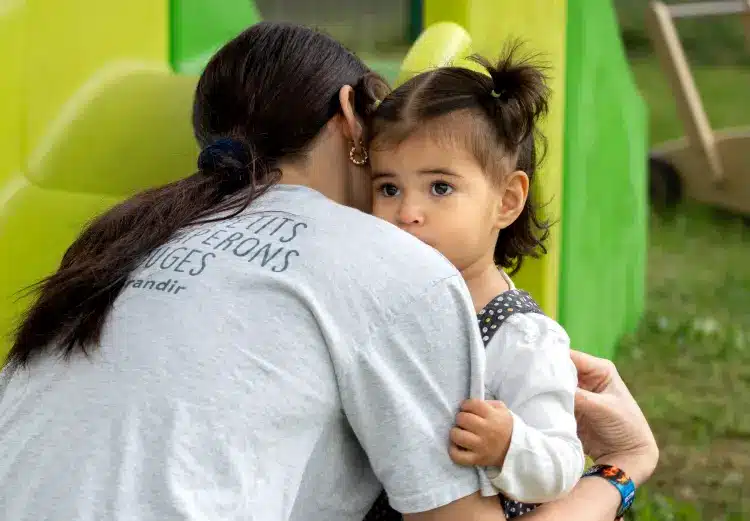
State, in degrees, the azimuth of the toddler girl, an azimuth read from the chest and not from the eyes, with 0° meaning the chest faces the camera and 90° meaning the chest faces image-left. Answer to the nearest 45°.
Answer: approximately 45°

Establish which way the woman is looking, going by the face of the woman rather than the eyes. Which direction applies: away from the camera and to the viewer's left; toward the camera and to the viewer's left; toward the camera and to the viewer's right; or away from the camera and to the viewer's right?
away from the camera and to the viewer's right

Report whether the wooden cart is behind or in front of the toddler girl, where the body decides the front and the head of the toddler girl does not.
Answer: behind

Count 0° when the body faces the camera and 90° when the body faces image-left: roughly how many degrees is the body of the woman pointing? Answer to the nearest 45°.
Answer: approximately 225°

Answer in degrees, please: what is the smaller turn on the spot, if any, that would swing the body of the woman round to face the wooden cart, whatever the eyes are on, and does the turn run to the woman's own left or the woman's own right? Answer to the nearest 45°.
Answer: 0° — they already face it
